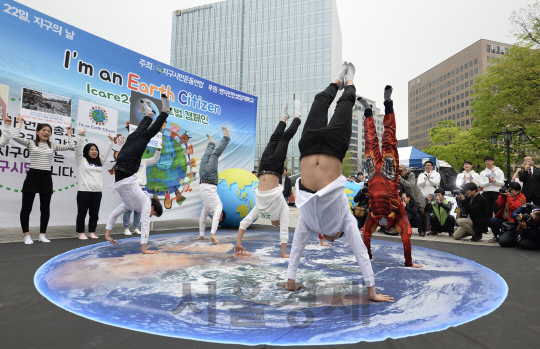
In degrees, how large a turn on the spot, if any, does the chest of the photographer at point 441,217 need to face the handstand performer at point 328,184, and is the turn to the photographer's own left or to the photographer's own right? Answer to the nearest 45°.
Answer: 0° — they already face them

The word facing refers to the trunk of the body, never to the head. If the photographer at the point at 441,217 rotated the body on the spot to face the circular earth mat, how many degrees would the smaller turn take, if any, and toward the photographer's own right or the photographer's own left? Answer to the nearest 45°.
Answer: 0° — they already face it

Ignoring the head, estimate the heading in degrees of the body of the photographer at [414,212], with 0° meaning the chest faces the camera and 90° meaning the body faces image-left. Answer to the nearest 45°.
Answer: approximately 45°

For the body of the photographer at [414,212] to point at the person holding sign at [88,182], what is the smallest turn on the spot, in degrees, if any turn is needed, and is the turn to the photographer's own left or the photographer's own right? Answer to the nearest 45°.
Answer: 0° — they already face them

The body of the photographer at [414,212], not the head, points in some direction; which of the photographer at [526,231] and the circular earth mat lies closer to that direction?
the circular earth mat

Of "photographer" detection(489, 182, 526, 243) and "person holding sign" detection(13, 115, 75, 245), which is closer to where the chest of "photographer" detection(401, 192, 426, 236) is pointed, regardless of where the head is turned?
the person holding sign

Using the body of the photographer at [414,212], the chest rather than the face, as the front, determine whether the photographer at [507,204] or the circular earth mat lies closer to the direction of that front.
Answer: the circular earth mat

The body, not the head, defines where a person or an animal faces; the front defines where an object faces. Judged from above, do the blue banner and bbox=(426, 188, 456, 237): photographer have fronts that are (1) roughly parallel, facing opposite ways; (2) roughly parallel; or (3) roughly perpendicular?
roughly perpendicular
